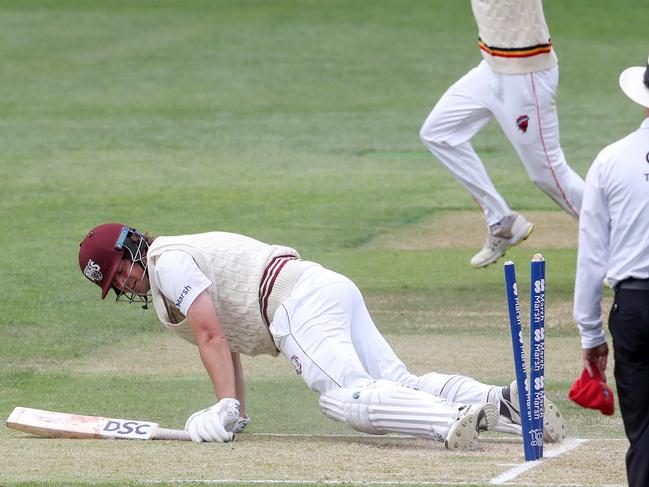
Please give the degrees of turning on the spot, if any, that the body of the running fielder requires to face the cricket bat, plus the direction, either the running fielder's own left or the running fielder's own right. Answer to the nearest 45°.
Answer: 0° — they already face it

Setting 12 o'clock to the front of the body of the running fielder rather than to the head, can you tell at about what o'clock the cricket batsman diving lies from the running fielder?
The cricket batsman diving is roughly at 11 o'clock from the running fielder.

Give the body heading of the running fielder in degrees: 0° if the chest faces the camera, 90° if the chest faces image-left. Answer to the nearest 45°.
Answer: approximately 45°
